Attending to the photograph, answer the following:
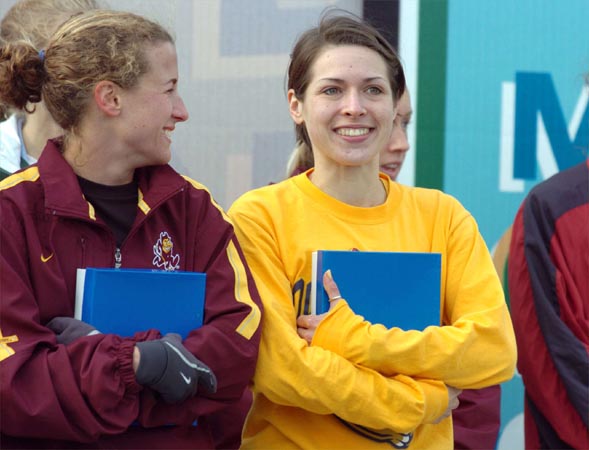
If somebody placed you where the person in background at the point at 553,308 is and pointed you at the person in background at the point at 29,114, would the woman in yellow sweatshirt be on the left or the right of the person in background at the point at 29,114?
left

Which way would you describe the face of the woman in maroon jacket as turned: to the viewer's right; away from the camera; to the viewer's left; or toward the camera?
to the viewer's right
